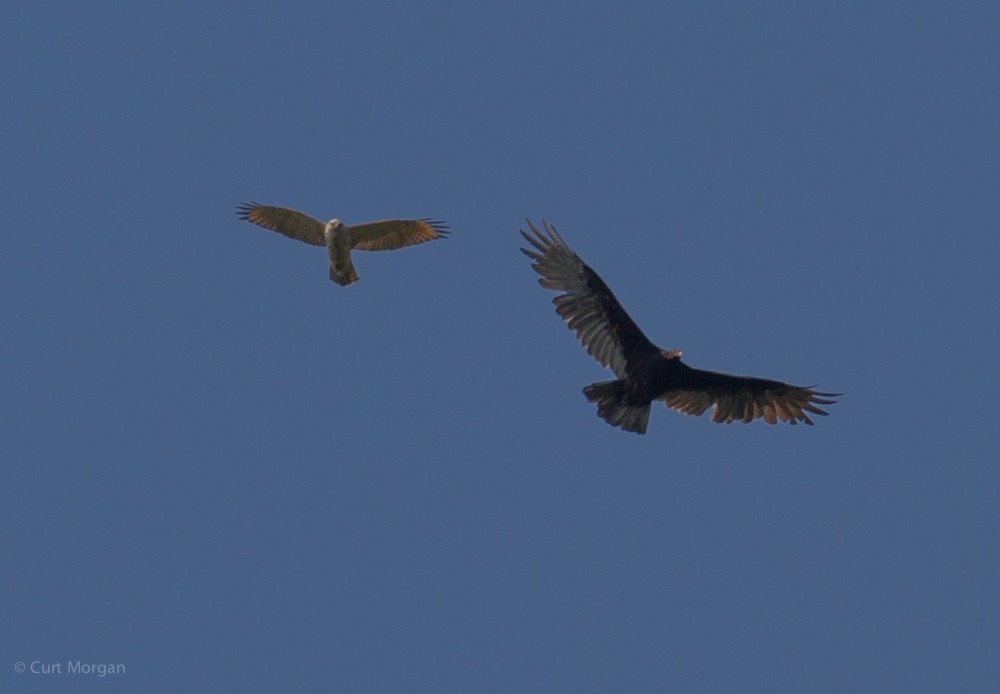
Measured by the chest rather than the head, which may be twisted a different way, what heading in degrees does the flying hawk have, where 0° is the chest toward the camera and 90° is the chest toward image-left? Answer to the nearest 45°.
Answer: approximately 0°
